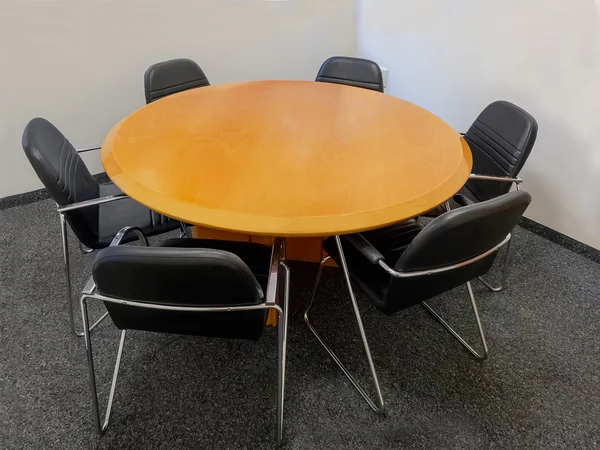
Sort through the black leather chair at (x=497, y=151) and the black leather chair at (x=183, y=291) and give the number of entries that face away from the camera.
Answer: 1

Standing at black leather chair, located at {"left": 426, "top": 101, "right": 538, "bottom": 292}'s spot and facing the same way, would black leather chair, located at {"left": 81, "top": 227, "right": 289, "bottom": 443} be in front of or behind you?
in front

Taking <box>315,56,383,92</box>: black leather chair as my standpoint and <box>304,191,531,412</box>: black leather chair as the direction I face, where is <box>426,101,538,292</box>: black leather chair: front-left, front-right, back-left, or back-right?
front-left

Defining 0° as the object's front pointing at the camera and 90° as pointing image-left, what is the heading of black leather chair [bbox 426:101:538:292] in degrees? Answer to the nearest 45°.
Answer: approximately 45°

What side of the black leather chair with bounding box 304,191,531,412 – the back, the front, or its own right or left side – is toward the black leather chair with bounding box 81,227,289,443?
left

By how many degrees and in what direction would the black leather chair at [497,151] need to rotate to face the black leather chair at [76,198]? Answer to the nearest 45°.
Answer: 0° — it already faces it

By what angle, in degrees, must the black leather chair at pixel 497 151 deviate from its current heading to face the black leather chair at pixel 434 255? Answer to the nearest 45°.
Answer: approximately 45° to its left

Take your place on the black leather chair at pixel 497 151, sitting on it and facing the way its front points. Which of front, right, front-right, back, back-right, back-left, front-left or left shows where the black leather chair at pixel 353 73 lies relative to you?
right

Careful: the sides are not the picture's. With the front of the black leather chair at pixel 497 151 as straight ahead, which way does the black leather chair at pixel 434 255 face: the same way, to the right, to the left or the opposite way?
to the right

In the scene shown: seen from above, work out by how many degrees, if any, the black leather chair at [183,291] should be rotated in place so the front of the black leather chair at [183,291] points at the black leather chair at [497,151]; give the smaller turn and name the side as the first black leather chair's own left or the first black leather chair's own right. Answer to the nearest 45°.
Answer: approximately 45° to the first black leather chair's own right

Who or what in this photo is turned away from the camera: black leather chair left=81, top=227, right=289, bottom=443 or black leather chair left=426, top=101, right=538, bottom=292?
black leather chair left=81, top=227, right=289, bottom=443

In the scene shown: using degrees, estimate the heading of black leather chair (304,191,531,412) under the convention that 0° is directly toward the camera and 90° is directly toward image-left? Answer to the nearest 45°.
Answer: approximately 135°

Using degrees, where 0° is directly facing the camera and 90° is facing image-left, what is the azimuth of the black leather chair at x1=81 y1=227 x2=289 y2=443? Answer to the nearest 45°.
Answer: approximately 180°

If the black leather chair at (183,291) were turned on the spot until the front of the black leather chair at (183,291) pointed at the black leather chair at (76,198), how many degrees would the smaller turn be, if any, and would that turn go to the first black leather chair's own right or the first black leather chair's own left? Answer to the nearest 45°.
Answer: approximately 45° to the first black leather chair's own left

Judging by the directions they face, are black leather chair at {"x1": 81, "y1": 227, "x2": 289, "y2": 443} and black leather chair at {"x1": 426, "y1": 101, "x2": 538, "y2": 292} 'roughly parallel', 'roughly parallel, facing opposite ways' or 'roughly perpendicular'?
roughly perpendicular
